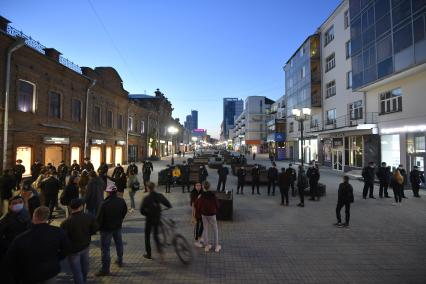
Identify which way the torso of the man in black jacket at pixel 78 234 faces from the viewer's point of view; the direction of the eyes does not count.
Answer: away from the camera

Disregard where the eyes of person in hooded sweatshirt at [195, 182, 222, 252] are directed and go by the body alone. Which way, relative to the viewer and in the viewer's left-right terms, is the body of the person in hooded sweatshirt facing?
facing away from the viewer

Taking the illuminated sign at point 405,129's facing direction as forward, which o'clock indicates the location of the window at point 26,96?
The window is roughly at 12 o'clock from the illuminated sign.

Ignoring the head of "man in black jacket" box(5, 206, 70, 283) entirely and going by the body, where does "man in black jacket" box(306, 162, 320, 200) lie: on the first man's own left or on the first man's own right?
on the first man's own right

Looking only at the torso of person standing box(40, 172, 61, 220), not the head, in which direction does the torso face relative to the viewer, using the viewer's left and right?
facing away from the viewer

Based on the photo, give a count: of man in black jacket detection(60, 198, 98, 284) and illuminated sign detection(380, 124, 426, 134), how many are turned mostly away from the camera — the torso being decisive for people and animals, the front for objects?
1

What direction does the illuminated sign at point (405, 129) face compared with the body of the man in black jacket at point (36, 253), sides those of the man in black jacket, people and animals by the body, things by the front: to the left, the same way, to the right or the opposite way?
to the left

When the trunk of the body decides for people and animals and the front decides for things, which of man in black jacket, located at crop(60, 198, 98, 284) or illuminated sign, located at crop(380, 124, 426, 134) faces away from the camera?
the man in black jacket

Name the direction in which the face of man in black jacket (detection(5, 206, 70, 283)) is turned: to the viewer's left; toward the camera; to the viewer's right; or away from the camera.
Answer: away from the camera

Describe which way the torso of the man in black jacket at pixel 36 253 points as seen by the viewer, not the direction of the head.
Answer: away from the camera

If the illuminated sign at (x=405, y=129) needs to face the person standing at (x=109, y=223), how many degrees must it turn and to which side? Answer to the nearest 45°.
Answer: approximately 45° to its left
